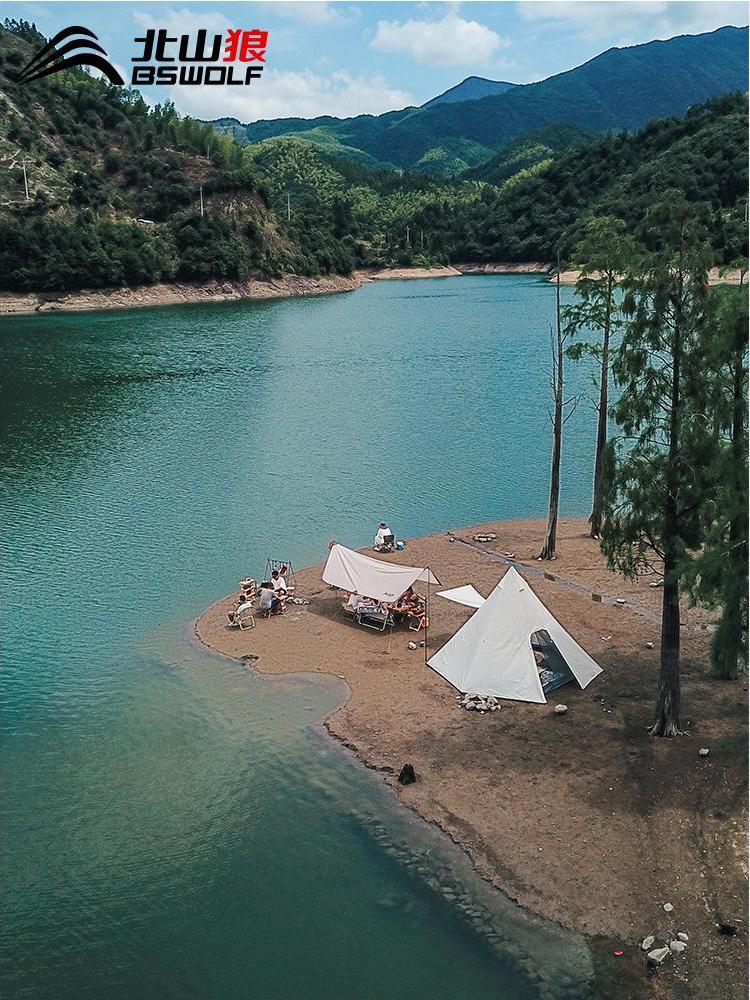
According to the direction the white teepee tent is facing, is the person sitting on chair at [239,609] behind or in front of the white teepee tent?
behind

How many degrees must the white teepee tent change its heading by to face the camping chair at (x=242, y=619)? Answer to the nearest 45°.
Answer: approximately 180°

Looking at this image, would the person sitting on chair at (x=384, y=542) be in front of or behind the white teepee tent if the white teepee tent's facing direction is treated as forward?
behind

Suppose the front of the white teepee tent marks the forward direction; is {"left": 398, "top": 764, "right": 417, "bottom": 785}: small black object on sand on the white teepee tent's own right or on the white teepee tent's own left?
on the white teepee tent's own right

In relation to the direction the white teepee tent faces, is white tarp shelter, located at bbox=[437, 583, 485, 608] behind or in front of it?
behind

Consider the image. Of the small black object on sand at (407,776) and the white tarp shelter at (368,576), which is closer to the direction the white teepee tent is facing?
the small black object on sand

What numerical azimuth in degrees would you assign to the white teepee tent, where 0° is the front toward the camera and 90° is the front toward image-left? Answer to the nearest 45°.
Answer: approximately 315°

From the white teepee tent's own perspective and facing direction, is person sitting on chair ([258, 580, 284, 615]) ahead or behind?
behind

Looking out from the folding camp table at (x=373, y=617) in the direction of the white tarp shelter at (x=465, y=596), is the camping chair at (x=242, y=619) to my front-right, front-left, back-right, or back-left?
back-left
